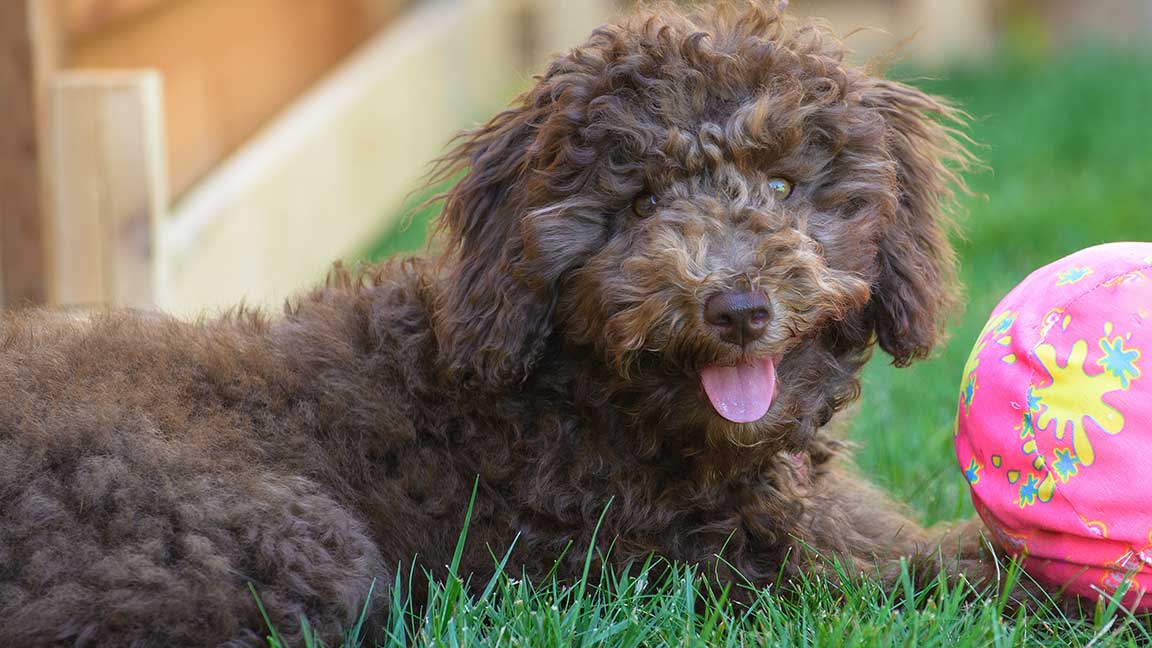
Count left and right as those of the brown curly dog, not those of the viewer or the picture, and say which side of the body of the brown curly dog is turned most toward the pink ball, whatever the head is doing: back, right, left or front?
front

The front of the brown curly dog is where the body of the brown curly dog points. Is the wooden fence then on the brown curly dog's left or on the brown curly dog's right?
on the brown curly dog's left

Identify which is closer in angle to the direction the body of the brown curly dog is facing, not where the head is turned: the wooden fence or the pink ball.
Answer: the pink ball

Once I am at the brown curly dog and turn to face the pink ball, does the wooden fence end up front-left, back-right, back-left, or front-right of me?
back-left

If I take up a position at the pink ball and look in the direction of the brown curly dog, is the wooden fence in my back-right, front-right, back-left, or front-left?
front-right

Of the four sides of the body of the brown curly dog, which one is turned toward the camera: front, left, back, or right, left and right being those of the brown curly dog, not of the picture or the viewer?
right

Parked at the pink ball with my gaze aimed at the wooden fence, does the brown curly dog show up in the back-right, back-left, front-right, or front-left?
front-left
